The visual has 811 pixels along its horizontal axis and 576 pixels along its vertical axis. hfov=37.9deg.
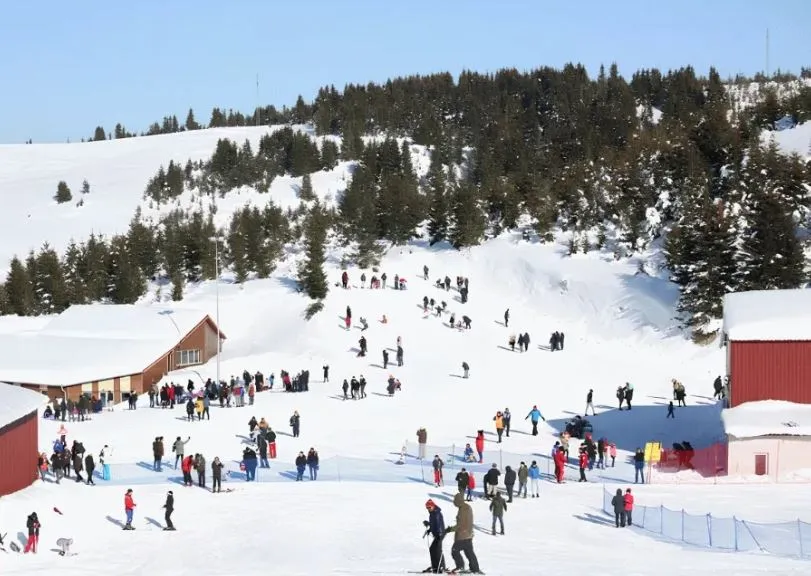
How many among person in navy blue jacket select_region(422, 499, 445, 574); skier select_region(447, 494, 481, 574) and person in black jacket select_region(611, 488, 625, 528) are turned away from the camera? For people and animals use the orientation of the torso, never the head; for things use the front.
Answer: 1

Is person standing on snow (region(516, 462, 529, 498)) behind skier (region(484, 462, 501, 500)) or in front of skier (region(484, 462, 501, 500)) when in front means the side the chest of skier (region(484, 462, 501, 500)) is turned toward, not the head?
in front

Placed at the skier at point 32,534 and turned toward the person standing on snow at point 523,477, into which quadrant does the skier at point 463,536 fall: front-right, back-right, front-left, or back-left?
front-right

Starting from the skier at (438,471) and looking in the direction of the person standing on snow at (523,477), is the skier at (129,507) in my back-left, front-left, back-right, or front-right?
back-right
